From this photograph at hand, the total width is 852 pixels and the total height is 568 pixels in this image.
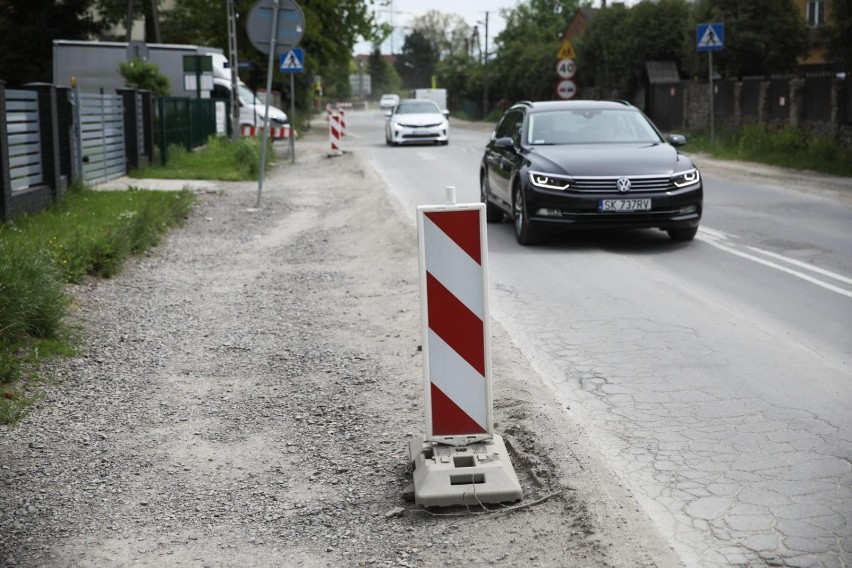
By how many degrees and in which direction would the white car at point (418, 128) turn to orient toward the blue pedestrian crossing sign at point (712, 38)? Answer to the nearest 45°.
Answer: approximately 45° to its left

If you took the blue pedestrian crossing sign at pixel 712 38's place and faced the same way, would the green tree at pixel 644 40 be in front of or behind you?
behind

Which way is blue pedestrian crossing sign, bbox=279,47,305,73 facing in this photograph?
toward the camera

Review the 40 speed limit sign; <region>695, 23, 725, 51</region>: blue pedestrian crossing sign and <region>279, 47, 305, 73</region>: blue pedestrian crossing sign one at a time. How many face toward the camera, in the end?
3

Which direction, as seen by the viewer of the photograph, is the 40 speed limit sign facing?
facing the viewer

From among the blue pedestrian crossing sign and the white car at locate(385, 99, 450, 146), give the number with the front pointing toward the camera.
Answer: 2

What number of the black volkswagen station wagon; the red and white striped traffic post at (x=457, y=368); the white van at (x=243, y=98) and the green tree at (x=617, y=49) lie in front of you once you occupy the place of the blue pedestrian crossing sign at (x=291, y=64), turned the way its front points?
2

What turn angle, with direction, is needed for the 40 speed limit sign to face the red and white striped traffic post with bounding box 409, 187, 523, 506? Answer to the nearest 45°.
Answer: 0° — it already faces it

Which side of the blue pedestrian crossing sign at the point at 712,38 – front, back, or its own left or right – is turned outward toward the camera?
front

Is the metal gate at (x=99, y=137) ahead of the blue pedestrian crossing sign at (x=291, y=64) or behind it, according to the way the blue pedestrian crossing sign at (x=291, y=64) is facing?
ahead

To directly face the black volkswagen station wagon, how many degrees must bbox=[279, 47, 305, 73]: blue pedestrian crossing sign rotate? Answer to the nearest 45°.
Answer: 0° — it already faces it

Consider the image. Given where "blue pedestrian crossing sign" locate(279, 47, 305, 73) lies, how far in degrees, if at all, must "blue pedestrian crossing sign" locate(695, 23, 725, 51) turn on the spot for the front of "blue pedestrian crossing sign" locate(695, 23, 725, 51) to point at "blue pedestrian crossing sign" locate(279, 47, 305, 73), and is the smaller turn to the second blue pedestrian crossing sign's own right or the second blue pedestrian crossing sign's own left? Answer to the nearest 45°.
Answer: approximately 90° to the second blue pedestrian crossing sign's own right
